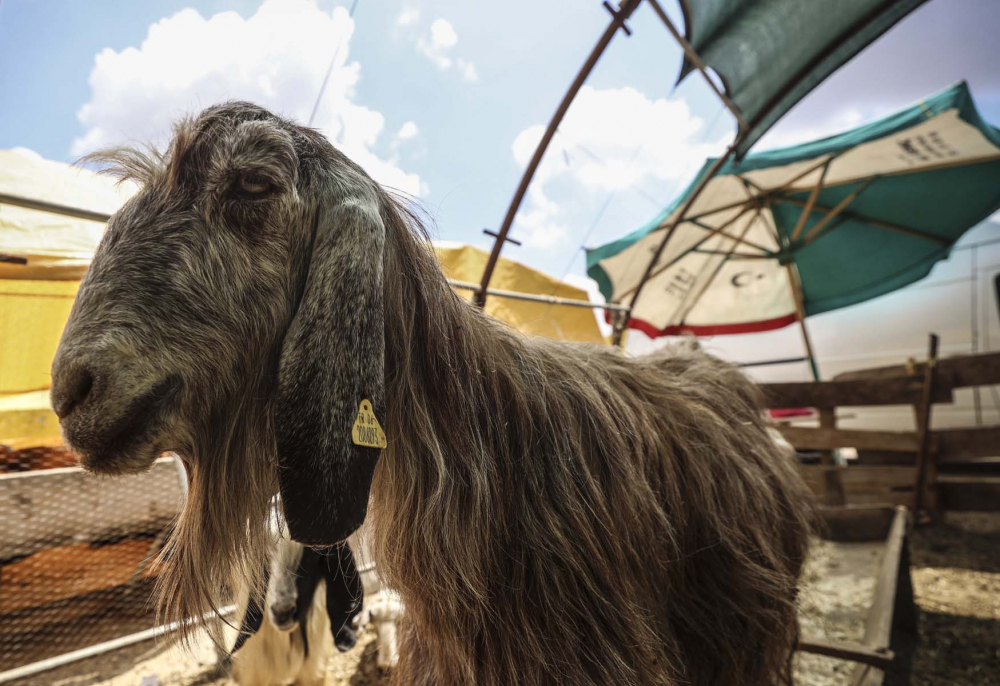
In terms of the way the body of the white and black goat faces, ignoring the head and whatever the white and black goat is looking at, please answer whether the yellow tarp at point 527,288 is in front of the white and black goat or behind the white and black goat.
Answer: behind

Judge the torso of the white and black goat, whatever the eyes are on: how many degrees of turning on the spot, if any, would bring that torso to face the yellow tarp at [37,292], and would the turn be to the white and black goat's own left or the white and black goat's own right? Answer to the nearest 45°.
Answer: approximately 135° to the white and black goat's own right

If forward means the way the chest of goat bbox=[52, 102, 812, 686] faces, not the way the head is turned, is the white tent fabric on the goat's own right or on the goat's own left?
on the goat's own right

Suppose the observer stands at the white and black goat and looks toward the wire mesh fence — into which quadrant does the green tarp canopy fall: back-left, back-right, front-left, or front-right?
back-right

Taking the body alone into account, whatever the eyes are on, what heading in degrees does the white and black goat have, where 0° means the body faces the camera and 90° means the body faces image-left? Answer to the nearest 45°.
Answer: approximately 0°

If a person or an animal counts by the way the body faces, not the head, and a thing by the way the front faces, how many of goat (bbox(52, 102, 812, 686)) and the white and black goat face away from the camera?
0

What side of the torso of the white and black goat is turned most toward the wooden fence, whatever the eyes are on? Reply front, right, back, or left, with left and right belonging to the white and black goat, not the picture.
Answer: left

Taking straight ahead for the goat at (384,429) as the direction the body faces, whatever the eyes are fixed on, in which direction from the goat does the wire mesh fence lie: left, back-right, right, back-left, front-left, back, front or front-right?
right

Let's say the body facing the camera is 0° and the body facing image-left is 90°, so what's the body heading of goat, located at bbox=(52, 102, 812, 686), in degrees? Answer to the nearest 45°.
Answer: approximately 45°
